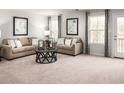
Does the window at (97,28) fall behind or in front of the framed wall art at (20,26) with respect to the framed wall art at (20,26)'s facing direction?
in front

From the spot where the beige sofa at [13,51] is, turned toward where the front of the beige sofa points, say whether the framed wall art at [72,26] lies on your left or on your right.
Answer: on your left

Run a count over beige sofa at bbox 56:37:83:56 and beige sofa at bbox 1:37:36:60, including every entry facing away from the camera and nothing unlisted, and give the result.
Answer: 0

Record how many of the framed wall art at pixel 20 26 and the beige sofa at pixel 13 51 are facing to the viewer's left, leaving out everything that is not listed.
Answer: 0

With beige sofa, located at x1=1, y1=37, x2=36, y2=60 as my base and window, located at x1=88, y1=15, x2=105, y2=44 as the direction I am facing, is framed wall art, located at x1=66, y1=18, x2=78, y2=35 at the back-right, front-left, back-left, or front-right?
front-left

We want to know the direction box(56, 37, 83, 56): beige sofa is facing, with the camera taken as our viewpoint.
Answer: facing the viewer and to the left of the viewer

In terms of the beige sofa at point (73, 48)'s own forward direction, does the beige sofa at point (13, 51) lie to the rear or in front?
in front

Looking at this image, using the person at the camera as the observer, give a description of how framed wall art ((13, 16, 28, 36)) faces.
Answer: facing the viewer and to the right of the viewer

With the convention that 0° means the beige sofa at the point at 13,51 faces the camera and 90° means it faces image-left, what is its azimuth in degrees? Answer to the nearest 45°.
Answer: approximately 315°
